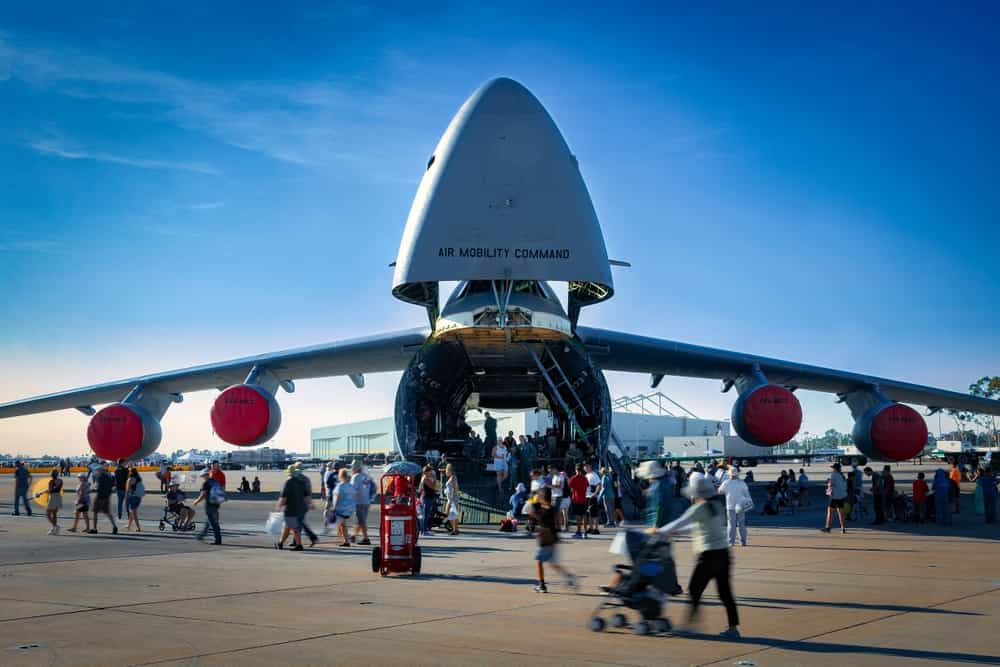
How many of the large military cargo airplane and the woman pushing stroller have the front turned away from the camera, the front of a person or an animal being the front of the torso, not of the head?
0

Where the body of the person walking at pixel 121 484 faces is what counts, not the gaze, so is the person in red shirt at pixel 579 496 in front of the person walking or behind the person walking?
behind

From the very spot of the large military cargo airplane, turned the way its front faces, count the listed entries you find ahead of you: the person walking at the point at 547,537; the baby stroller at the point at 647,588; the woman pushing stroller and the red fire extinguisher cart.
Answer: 4

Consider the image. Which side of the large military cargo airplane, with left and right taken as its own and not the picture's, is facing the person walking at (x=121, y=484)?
right

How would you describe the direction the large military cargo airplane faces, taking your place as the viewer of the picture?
facing the viewer

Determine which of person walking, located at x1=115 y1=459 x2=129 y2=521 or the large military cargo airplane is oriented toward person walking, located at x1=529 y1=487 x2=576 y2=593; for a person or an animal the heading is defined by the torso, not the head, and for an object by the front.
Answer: the large military cargo airplane

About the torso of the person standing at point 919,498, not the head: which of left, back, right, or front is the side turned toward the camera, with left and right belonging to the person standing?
back

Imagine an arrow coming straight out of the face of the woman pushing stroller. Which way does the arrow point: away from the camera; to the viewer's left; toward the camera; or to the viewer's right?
to the viewer's left

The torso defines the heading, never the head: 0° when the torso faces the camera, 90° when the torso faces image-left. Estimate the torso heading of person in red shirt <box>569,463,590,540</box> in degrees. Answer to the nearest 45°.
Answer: approximately 180°
